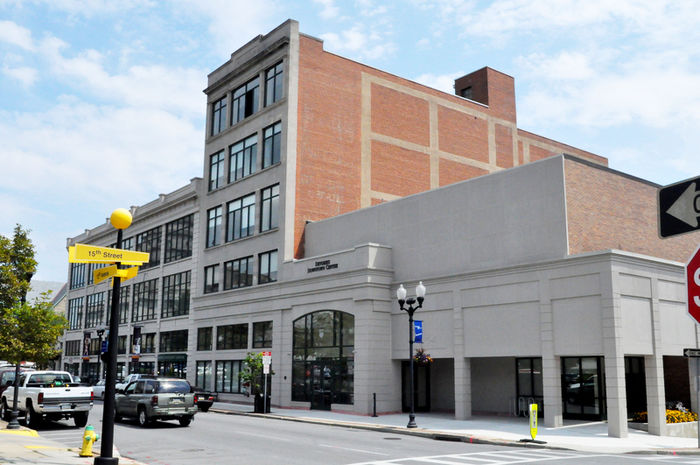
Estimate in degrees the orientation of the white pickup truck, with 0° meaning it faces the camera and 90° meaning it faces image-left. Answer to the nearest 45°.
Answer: approximately 135°

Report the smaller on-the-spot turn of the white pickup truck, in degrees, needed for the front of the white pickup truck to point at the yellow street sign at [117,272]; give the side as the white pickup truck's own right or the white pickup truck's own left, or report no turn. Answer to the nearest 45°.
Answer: approximately 135° to the white pickup truck's own left

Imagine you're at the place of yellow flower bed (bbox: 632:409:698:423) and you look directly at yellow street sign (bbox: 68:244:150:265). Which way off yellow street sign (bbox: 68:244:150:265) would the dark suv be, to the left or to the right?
right

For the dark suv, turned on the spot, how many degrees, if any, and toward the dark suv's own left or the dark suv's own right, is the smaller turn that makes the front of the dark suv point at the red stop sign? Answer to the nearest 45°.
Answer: approximately 135° to the dark suv's own left
